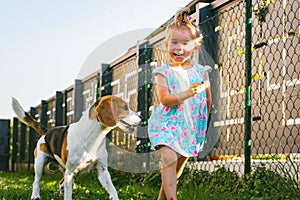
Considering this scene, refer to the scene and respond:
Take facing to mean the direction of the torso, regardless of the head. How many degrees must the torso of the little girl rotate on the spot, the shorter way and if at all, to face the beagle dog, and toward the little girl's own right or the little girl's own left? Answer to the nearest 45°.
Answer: approximately 135° to the little girl's own right

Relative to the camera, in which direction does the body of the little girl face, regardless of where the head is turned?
toward the camera

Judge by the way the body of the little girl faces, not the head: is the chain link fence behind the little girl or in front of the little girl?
behind

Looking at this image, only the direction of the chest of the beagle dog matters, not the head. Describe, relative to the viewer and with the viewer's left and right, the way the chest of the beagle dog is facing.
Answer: facing the viewer and to the right of the viewer

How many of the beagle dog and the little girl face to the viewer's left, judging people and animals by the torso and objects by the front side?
0

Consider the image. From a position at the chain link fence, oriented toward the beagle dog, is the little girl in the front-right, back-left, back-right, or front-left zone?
front-left

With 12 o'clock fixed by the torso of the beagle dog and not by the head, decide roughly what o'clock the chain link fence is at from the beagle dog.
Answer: The chain link fence is roughly at 10 o'clock from the beagle dog.

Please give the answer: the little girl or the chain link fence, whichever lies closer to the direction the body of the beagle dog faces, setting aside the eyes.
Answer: the little girl
